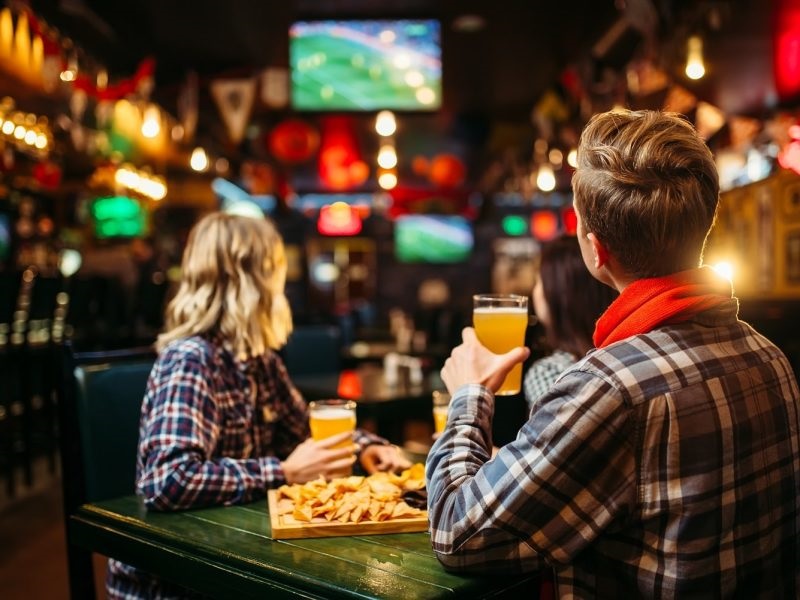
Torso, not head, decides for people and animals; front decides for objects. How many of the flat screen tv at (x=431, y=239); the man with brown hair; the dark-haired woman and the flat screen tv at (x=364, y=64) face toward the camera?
2

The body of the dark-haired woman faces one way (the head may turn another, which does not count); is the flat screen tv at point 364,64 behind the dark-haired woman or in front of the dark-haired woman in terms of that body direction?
in front

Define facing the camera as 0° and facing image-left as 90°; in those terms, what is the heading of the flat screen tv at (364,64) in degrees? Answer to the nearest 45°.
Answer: approximately 0°

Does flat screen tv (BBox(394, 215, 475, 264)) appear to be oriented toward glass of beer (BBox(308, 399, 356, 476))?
yes

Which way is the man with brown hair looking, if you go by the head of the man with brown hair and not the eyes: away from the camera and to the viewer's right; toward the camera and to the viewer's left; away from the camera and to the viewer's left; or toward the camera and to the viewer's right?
away from the camera and to the viewer's left

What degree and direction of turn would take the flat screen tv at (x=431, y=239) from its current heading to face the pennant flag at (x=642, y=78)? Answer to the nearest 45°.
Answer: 0° — it already faces it

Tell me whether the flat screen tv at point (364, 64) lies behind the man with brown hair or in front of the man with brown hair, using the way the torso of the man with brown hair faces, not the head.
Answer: in front

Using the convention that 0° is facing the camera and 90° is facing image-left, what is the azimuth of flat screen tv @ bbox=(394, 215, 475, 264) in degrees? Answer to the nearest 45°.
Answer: approximately 0°

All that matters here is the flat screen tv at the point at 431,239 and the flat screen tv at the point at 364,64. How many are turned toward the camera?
2

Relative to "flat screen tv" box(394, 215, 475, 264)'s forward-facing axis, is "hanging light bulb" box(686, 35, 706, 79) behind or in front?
in front
